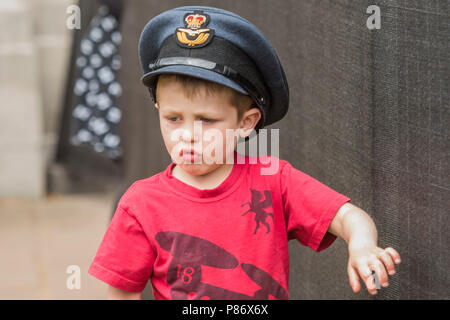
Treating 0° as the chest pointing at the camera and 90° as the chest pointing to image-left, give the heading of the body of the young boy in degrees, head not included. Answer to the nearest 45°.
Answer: approximately 0°

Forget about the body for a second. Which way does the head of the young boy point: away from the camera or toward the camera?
toward the camera
